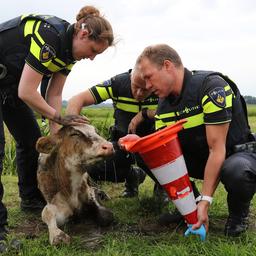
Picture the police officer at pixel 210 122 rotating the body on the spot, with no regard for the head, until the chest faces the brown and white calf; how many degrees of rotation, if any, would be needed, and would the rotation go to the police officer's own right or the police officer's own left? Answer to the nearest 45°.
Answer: approximately 45° to the police officer's own right

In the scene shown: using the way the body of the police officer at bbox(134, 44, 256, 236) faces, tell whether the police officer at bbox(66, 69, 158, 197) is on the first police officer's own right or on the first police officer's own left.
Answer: on the first police officer's own right

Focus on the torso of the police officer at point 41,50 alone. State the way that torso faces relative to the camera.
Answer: to the viewer's right

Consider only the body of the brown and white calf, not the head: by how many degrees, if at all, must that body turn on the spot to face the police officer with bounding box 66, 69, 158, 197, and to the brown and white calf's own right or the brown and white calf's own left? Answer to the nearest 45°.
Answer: approximately 90° to the brown and white calf's own left

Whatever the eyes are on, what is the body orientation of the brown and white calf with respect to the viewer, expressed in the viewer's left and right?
facing the viewer and to the right of the viewer

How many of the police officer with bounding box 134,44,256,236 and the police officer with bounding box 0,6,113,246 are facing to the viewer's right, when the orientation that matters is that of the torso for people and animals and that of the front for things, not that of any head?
1

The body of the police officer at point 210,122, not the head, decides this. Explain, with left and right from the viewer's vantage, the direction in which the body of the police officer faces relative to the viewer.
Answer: facing the viewer and to the left of the viewer

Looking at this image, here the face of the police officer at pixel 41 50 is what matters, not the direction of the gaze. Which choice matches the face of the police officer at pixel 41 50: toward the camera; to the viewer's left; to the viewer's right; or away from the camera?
to the viewer's right

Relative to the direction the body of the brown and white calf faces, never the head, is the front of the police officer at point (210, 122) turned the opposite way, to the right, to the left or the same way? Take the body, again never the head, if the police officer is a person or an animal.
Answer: to the right
